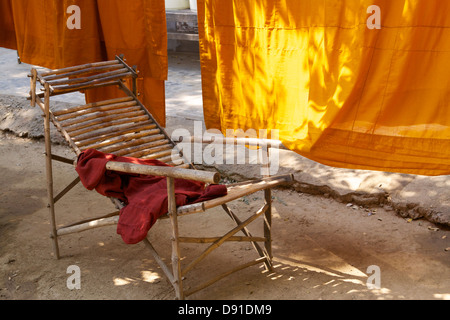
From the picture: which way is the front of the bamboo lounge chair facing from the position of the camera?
facing the viewer and to the right of the viewer
